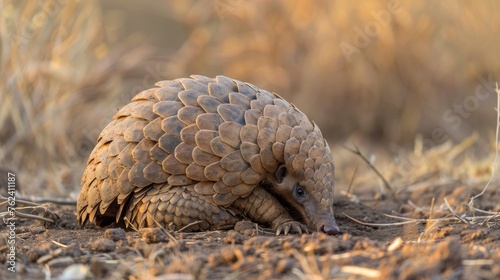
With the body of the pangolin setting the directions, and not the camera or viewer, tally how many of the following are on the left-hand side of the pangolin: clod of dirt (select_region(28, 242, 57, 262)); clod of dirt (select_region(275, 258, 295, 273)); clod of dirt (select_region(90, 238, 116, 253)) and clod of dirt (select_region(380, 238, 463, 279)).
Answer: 0

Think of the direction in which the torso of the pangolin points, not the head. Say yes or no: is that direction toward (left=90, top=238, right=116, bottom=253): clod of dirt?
no

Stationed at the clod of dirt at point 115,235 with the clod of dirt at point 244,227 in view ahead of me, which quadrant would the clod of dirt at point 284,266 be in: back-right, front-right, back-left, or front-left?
front-right

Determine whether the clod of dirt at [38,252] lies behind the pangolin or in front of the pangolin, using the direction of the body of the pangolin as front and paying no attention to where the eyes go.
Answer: behind

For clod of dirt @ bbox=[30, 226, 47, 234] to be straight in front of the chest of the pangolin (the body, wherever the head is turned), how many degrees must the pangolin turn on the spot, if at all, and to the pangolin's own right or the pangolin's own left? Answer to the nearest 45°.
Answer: approximately 180°

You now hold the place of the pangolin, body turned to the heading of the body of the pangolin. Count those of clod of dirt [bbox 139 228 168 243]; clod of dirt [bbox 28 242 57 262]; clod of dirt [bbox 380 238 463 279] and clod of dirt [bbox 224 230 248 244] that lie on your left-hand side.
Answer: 0

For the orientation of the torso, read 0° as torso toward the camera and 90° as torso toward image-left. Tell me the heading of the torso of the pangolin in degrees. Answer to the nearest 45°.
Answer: approximately 270°

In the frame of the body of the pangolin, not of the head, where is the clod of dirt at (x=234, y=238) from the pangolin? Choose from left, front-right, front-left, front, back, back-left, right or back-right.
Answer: right

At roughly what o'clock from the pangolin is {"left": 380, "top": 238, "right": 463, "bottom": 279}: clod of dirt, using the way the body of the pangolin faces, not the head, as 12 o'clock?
The clod of dirt is roughly at 2 o'clock from the pangolin.

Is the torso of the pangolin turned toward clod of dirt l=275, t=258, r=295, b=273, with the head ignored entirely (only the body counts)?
no

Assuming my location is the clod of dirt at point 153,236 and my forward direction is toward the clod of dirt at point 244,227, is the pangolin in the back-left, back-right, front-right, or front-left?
front-left

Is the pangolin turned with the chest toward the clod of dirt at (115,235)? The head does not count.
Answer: no
